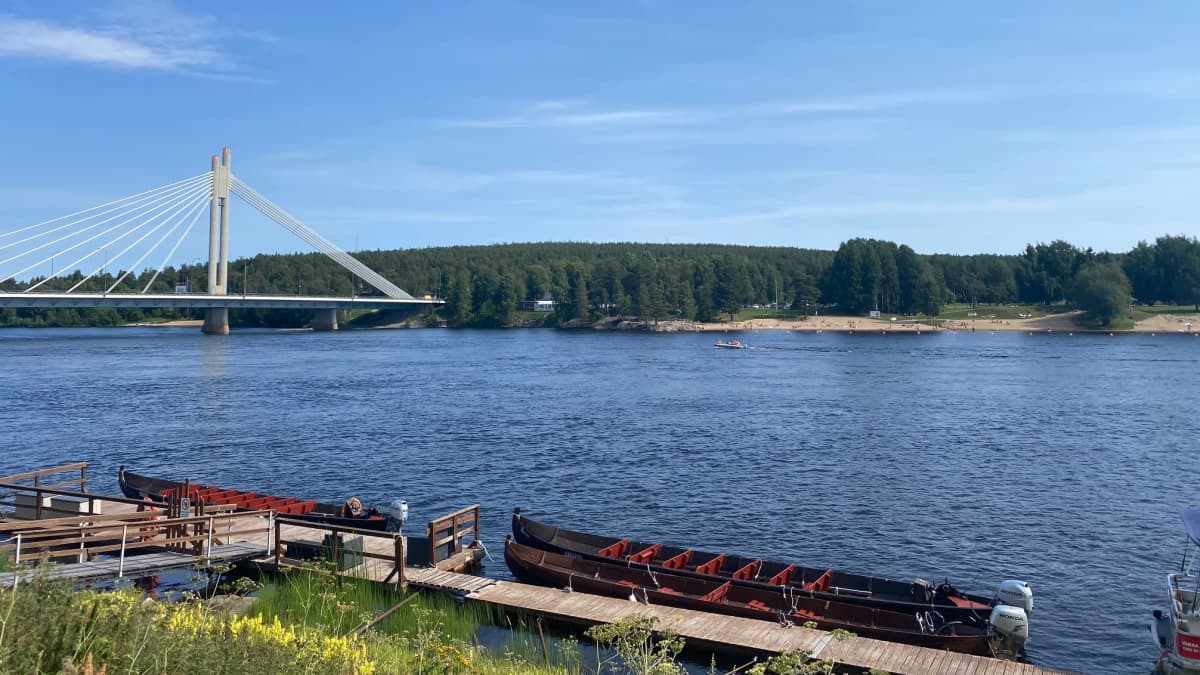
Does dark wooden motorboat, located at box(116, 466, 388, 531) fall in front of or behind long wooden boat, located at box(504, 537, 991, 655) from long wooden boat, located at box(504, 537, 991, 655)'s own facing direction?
in front

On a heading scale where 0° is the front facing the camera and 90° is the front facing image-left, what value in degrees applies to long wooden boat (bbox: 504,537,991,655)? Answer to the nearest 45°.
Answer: approximately 90°

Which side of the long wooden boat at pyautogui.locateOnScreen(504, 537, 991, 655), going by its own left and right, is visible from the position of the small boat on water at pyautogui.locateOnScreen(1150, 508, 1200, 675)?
back

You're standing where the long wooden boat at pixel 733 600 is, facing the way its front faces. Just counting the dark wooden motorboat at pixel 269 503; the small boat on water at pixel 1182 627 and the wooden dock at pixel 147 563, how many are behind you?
1

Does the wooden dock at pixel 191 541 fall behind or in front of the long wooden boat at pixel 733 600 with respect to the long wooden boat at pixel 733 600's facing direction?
in front

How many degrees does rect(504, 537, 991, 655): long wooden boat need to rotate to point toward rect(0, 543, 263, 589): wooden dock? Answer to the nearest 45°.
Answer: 0° — it already faces it

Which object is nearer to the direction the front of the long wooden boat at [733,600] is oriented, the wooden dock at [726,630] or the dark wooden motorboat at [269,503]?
the dark wooden motorboat

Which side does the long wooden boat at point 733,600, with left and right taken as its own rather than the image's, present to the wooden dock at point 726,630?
left
